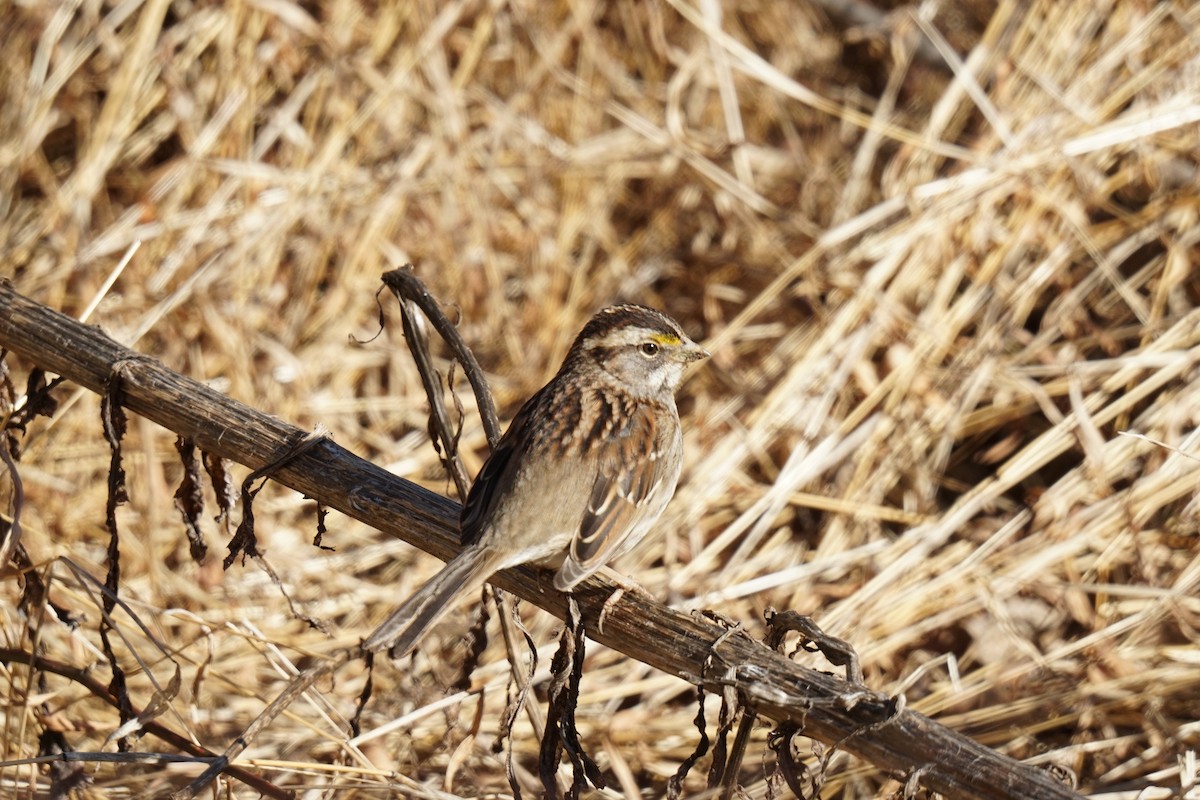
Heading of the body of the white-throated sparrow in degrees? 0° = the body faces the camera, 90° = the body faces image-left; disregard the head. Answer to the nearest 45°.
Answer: approximately 225°
